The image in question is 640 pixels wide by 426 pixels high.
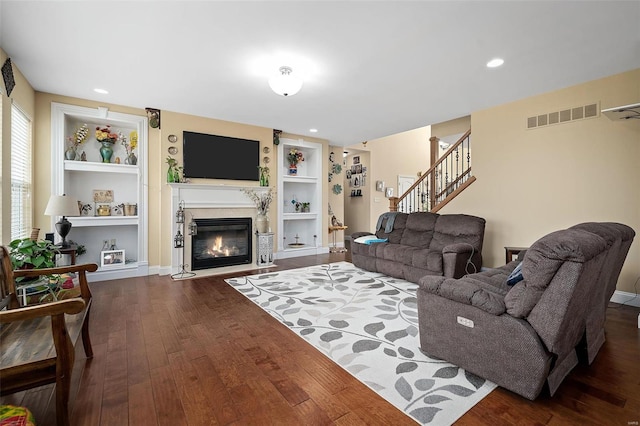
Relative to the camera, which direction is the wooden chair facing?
to the viewer's right

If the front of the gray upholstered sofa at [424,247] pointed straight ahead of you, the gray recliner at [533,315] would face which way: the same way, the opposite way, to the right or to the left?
to the right

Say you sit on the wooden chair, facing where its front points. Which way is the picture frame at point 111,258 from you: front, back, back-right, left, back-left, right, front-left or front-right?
left

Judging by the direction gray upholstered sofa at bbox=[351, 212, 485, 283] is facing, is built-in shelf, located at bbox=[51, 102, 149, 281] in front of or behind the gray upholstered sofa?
in front

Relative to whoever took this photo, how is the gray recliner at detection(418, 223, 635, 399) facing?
facing away from the viewer and to the left of the viewer

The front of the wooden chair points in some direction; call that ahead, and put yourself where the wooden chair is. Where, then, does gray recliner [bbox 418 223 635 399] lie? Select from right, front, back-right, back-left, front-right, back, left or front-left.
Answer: front-right
